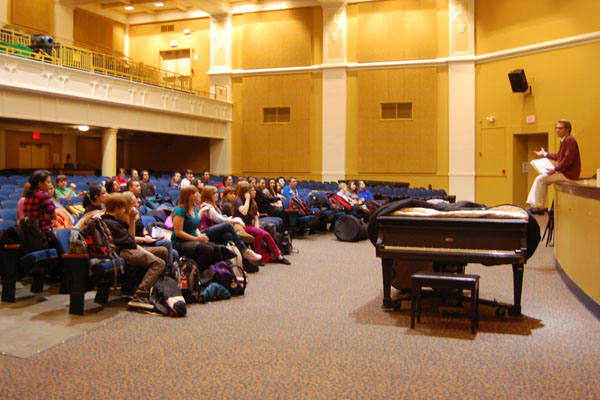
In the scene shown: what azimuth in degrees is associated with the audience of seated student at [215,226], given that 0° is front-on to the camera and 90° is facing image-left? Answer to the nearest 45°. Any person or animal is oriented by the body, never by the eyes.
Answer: approximately 270°

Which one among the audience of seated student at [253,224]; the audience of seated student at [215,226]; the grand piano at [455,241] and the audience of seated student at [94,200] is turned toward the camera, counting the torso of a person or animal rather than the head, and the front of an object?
the grand piano

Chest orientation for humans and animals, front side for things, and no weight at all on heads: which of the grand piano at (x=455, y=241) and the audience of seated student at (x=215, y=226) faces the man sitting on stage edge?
the audience of seated student

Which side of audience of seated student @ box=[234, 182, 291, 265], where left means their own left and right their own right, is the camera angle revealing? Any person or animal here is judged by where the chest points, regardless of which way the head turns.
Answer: right

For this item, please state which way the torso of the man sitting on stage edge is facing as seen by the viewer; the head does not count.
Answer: to the viewer's left

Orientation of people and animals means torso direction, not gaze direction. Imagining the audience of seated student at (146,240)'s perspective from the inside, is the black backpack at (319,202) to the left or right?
on their left

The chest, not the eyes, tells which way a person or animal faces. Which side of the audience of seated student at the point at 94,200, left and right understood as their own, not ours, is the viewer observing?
right

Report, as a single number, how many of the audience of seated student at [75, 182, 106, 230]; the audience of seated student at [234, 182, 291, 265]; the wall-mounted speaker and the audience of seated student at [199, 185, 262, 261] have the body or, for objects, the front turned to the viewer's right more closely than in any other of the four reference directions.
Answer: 3

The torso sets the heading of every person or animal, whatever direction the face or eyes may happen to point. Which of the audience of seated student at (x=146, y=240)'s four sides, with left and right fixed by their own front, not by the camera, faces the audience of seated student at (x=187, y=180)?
left

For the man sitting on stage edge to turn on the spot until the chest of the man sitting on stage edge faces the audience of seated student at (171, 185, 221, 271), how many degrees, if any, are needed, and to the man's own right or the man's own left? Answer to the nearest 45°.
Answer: approximately 45° to the man's own left

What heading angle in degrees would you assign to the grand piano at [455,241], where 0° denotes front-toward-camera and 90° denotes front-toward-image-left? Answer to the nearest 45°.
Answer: approximately 0°

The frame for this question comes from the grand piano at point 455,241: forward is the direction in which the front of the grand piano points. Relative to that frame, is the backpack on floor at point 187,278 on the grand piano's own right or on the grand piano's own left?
on the grand piano's own right

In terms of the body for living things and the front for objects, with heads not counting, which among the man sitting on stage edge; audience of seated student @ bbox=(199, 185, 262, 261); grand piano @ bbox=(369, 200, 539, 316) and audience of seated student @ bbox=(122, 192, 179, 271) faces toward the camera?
the grand piano

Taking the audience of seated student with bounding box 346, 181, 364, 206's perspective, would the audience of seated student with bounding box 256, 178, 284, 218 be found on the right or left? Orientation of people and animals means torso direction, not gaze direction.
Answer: on their right

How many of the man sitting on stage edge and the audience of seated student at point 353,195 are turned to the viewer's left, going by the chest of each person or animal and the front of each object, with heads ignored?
1

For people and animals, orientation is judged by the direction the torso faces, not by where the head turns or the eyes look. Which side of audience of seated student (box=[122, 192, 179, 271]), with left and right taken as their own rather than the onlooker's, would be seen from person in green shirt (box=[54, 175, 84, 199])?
left
